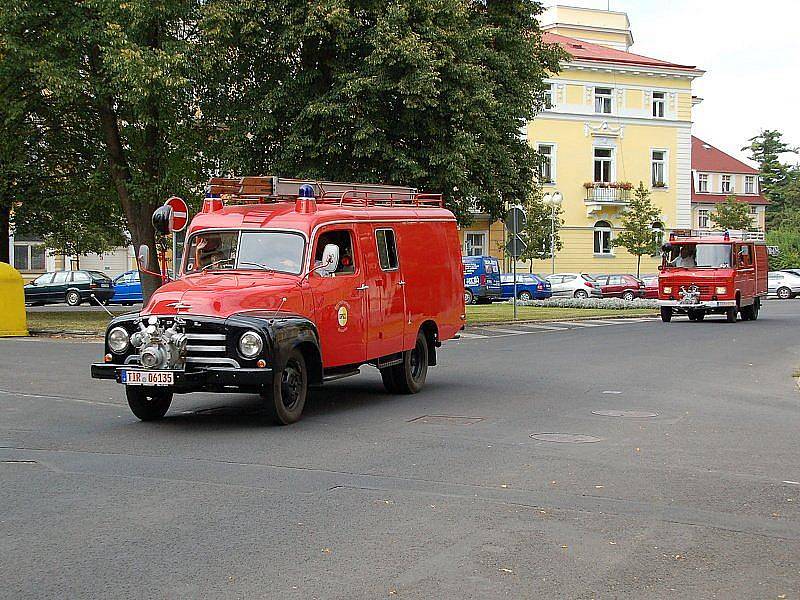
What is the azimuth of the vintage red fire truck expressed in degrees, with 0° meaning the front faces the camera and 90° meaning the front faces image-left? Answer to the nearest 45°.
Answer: approximately 45°

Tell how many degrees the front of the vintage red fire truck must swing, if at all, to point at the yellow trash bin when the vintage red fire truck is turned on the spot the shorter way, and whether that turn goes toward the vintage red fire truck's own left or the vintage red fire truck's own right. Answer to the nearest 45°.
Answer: approximately 90° to the vintage red fire truck's own right
